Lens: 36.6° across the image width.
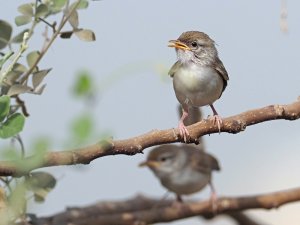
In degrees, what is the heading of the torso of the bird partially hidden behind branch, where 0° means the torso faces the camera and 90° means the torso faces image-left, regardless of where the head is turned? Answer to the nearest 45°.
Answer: approximately 45°
